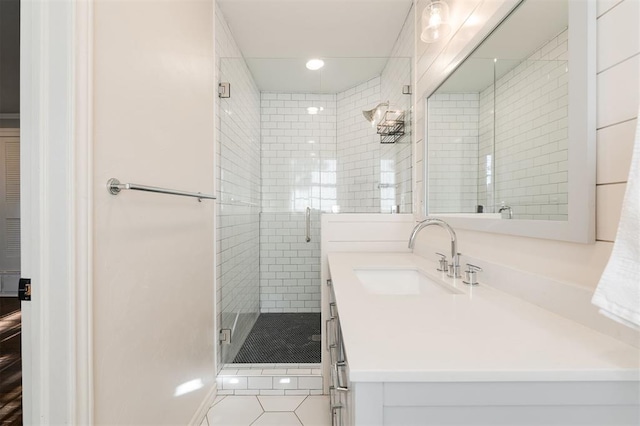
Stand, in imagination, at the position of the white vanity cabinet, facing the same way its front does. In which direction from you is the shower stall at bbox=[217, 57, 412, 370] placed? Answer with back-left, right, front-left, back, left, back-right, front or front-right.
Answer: front-right

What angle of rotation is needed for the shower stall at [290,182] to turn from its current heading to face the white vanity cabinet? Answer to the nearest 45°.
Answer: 0° — it already faces it

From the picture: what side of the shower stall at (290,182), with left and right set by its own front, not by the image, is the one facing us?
front

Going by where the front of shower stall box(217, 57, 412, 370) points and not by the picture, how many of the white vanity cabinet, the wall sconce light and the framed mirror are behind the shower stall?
0

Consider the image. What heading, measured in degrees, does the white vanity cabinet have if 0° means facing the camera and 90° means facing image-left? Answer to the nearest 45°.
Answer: approximately 90°

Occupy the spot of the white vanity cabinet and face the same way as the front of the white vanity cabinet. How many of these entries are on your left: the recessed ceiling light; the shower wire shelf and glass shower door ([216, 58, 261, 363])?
0

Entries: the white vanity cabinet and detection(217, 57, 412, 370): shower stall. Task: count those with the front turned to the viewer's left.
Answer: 1

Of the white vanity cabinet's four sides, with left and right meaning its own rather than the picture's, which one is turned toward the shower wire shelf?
right

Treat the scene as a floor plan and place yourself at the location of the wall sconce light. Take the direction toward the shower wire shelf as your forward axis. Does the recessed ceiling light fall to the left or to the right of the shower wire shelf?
left
